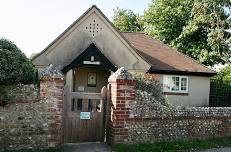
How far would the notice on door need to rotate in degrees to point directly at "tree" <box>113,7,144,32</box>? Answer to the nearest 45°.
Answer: approximately 180°

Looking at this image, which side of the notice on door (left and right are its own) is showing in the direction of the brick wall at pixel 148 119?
left

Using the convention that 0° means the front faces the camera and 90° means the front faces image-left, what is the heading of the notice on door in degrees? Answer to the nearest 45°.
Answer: approximately 0°

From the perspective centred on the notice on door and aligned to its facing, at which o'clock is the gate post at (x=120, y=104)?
The gate post is roughly at 9 o'clock from the notice on door.

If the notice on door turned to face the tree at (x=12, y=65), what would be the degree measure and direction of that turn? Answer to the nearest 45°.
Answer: approximately 90° to its right
